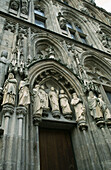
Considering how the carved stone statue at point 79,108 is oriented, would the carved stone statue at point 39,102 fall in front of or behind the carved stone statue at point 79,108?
in front

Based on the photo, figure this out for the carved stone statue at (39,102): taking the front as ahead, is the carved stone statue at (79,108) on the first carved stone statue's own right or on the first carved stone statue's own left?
on the first carved stone statue's own left

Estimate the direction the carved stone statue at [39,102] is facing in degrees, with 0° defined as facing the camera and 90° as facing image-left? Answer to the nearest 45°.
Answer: approximately 315°

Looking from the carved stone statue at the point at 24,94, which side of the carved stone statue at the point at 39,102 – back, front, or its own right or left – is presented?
right

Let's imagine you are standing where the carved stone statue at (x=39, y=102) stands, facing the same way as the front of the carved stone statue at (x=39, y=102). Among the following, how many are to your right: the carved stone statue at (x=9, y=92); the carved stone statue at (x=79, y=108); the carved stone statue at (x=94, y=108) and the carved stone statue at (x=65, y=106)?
1

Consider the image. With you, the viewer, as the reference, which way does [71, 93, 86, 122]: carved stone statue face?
facing the viewer and to the left of the viewer
